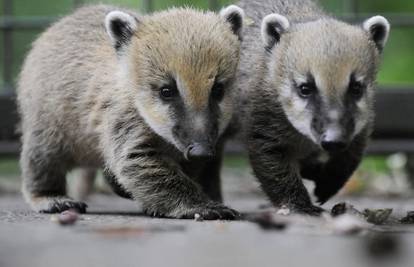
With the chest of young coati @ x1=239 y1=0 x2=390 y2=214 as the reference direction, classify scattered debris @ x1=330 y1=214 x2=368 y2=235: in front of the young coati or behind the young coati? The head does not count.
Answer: in front

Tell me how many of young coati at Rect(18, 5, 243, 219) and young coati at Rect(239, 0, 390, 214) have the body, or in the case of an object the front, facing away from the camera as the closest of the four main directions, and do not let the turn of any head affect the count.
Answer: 0

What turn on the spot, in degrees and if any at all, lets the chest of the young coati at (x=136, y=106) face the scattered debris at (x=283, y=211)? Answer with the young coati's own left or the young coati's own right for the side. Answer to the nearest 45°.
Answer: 0° — it already faces it

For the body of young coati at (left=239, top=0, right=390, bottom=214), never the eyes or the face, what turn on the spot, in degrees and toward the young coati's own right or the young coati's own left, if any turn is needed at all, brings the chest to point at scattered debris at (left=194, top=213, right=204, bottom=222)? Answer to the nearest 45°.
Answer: approximately 90° to the young coati's own right

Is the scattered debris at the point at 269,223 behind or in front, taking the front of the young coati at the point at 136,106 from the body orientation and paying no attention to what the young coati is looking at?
in front

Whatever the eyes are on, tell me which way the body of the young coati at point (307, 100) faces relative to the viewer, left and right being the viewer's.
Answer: facing the viewer and to the right of the viewer

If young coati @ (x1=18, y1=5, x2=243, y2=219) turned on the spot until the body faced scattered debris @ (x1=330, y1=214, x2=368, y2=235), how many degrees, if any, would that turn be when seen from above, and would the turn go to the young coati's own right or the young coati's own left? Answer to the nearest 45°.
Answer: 0° — it already faces it

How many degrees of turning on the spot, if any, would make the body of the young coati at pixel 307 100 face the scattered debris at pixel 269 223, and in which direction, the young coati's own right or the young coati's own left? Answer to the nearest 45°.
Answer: approximately 45° to the young coati's own right
